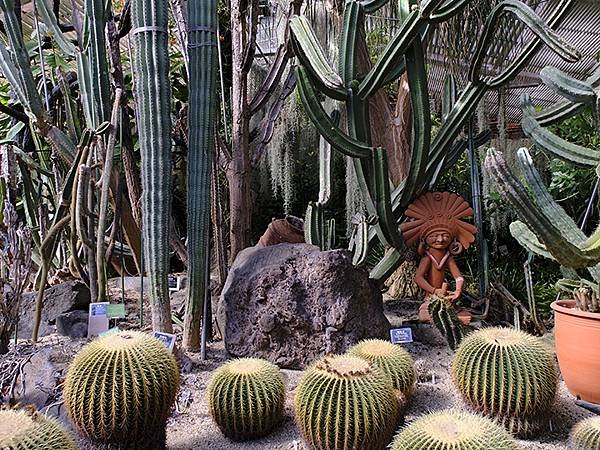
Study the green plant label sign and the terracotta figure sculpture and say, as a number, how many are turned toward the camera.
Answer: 2

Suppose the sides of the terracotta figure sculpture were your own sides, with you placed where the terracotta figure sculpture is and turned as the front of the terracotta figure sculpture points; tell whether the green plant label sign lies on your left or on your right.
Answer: on your right

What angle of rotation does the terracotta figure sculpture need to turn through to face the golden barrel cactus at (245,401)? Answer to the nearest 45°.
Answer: approximately 45° to its right

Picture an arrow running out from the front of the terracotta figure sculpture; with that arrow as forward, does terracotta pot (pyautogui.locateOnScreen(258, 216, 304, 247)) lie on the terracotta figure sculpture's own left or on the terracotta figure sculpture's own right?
on the terracotta figure sculpture's own right

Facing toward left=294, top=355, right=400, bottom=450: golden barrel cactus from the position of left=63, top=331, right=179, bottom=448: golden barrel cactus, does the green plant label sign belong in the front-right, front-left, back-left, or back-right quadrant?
back-left

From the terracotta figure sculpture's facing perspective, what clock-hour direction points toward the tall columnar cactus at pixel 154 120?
The tall columnar cactus is roughly at 2 o'clock from the terracotta figure sculpture.

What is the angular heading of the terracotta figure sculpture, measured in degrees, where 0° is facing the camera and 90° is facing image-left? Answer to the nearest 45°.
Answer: approximately 0°

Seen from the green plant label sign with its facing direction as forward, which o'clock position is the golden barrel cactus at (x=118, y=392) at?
The golden barrel cactus is roughly at 12 o'clock from the green plant label sign.

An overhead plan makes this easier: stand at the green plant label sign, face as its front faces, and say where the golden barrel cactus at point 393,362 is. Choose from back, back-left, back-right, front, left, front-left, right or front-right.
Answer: front-left

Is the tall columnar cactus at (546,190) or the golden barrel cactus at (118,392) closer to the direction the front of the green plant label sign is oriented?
the golden barrel cactus

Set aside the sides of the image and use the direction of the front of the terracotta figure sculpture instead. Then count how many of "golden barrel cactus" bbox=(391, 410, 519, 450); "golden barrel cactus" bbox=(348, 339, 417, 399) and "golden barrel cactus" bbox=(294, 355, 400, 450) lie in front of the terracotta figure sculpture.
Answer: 3

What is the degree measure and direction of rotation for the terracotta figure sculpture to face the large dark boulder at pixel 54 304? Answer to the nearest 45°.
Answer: approximately 90° to its right
